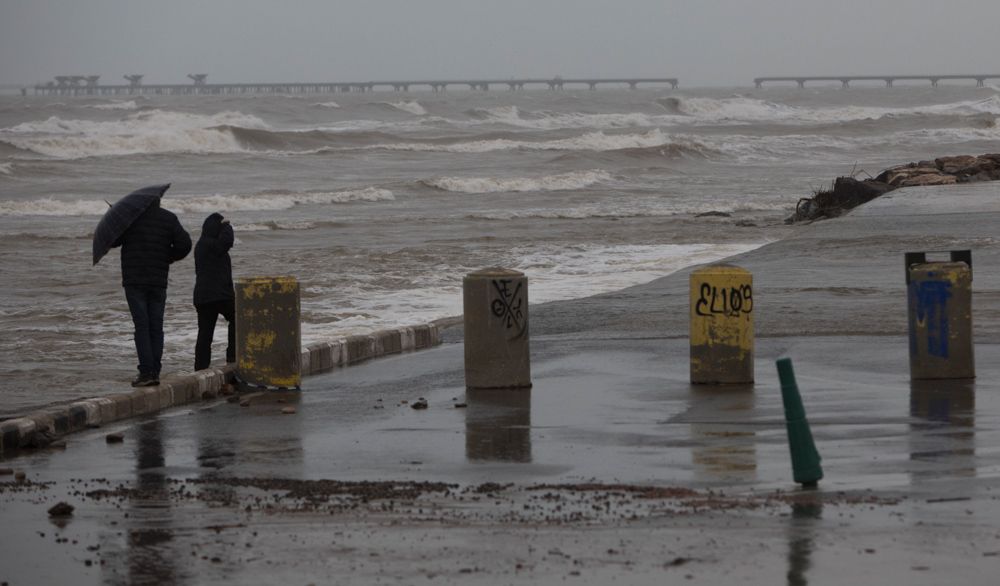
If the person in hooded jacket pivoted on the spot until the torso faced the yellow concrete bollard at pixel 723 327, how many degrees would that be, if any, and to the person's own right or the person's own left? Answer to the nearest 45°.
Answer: approximately 90° to the person's own right

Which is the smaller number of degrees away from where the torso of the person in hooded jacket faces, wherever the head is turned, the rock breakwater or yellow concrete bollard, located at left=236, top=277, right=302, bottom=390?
the rock breakwater

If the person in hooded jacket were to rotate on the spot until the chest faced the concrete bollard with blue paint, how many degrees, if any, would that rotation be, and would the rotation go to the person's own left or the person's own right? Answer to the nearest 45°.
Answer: approximately 90° to the person's own right

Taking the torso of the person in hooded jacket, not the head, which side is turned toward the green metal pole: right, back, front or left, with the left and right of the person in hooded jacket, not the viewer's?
right

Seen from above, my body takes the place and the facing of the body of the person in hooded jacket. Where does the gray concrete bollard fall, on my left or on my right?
on my right

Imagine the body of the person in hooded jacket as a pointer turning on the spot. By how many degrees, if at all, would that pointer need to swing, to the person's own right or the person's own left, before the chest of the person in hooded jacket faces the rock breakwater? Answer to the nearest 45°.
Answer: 0° — they already face it

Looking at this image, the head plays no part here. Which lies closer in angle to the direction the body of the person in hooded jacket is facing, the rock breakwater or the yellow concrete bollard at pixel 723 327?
the rock breakwater

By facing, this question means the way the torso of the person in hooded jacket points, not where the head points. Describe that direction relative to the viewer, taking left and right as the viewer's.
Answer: facing away from the viewer and to the right of the viewer
